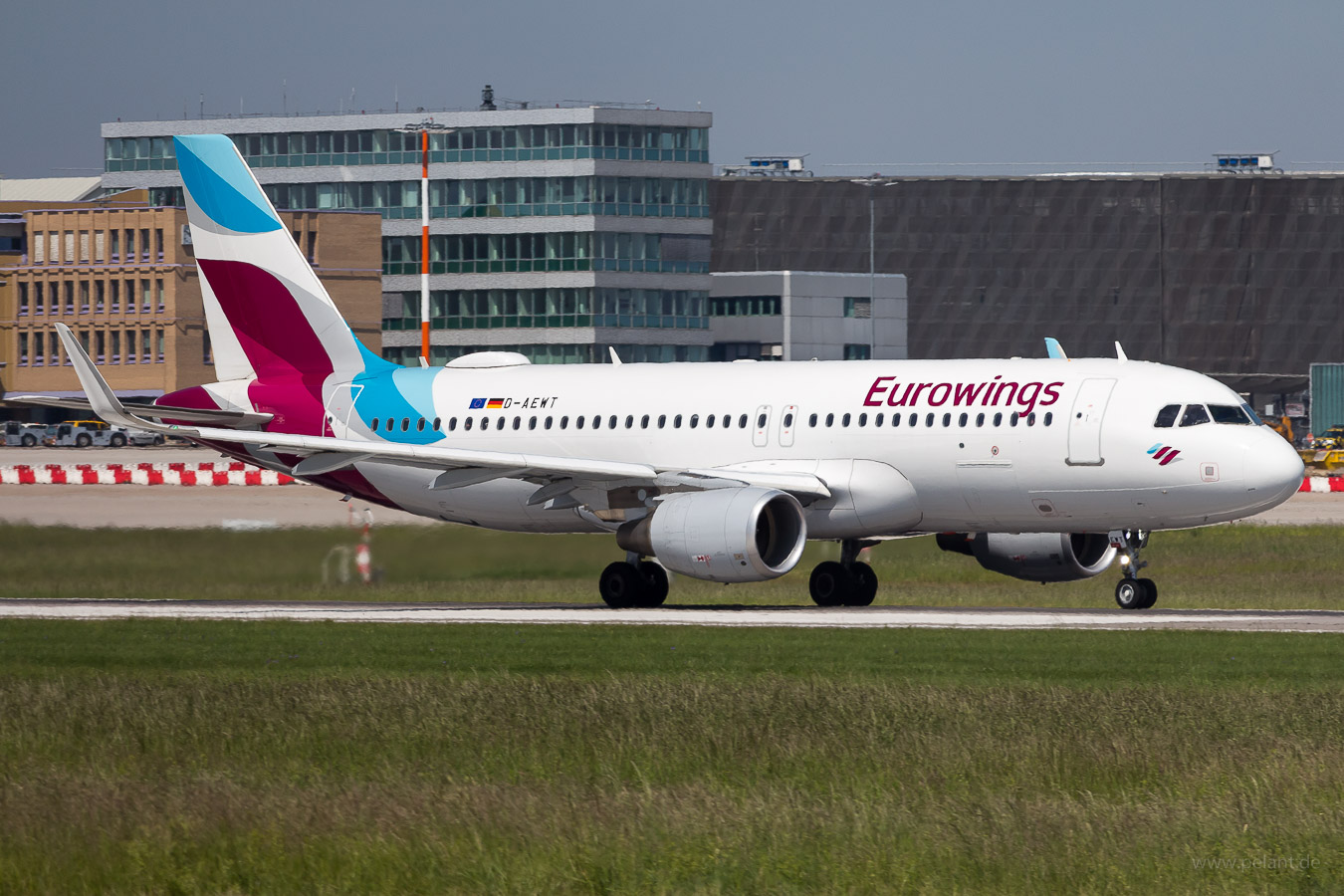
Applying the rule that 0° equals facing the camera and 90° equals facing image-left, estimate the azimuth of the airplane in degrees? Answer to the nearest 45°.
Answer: approximately 315°
